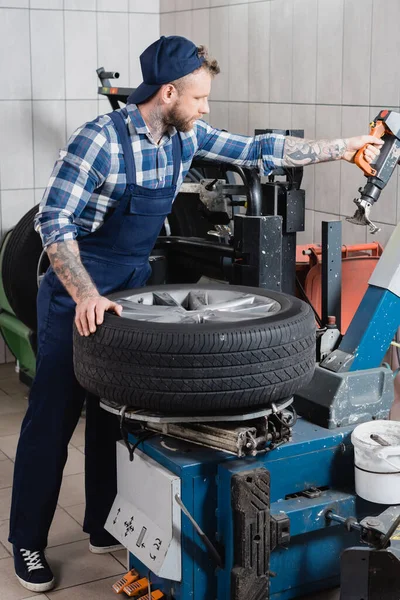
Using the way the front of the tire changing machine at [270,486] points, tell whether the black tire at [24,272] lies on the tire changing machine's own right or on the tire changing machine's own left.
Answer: on the tire changing machine's own right

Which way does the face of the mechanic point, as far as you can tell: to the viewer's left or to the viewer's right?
to the viewer's right

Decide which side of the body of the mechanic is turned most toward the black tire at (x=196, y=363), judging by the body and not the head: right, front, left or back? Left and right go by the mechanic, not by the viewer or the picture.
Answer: front

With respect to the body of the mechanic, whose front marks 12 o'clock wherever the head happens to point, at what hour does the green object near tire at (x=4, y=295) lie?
The green object near tire is roughly at 7 o'clock from the mechanic.

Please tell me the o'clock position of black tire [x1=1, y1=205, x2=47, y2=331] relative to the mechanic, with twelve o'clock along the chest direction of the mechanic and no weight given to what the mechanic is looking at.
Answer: The black tire is roughly at 7 o'clock from the mechanic.

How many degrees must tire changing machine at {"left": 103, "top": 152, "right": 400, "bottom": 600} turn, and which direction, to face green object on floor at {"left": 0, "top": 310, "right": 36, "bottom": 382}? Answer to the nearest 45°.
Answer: approximately 90° to its right

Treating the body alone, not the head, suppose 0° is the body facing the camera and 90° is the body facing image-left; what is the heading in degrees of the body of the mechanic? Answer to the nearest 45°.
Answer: approximately 315°

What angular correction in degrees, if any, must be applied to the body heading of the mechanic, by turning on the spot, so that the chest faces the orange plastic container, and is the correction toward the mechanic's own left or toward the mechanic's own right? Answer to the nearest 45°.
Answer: approximately 90° to the mechanic's own left

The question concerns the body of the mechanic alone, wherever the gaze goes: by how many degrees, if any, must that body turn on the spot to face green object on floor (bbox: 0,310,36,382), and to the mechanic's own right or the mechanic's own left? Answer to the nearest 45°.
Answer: approximately 135° to the mechanic's own left

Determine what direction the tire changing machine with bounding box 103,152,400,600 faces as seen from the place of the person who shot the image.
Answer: facing the viewer and to the left of the viewer

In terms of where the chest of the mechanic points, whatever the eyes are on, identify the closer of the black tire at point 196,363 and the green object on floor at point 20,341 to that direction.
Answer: the black tire

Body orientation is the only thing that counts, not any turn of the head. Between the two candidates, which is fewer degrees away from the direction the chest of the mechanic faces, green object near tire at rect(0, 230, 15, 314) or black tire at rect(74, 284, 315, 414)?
the black tire
